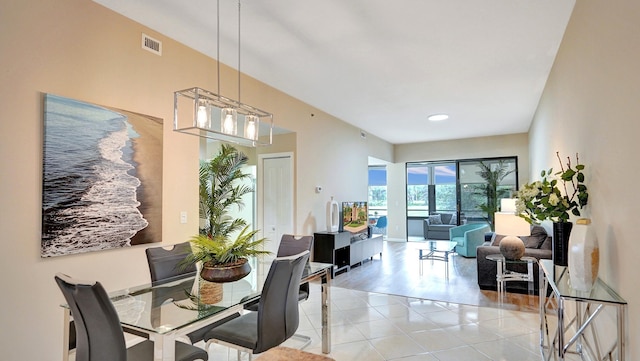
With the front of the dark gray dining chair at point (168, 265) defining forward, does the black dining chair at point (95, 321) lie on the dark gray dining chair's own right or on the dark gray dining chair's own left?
on the dark gray dining chair's own right

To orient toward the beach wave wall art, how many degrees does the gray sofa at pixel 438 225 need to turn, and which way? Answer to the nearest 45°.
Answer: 0° — it already faces it

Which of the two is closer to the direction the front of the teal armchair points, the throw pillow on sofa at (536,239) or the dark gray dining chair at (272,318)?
the dark gray dining chair

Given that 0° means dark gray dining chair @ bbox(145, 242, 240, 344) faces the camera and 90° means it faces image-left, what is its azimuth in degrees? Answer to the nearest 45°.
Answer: approximately 315°

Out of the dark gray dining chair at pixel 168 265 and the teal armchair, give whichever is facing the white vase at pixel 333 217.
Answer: the teal armchair

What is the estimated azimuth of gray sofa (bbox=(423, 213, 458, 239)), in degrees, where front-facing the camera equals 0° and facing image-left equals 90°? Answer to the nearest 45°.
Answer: approximately 0°

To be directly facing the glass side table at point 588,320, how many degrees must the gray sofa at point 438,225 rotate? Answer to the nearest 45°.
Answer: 0° — it already faces it

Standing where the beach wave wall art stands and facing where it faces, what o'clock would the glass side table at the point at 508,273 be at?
The glass side table is roughly at 11 o'clock from the beach wave wall art.
